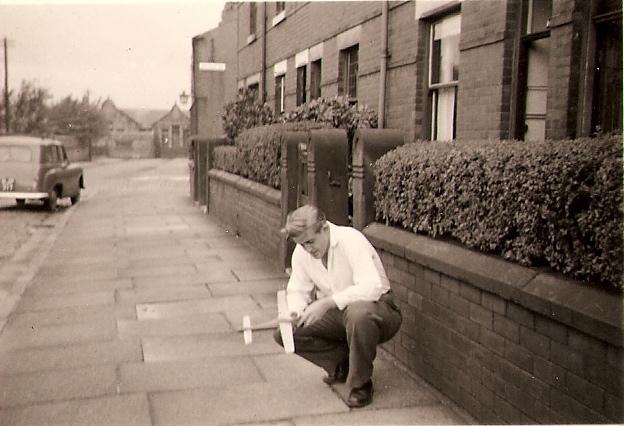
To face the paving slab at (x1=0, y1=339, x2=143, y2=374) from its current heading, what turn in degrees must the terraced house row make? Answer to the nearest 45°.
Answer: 0° — it already faces it

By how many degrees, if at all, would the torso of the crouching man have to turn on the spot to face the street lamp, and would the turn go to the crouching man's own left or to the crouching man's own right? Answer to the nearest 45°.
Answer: approximately 135° to the crouching man's own right

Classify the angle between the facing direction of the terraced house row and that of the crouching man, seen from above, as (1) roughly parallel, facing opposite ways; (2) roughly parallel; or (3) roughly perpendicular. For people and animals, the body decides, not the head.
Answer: roughly parallel

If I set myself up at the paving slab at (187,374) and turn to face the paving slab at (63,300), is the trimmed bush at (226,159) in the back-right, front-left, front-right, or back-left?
front-right

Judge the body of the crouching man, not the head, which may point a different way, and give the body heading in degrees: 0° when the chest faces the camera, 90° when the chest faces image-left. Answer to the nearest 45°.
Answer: approximately 45°

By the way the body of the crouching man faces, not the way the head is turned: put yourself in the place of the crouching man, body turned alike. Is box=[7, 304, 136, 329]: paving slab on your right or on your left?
on your right

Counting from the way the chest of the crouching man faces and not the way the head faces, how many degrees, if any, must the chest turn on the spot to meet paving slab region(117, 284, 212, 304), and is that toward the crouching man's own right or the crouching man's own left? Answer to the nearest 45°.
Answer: approximately 90° to the crouching man's own right

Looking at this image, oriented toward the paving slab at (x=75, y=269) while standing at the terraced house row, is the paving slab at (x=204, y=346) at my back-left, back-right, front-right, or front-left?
front-left

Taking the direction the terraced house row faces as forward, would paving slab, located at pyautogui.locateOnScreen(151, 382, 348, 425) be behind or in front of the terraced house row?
in front

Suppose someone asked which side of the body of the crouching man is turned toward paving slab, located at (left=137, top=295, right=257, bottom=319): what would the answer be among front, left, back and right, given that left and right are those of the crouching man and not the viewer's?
right

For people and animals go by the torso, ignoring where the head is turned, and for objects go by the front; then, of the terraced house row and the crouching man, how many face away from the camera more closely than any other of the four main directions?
0

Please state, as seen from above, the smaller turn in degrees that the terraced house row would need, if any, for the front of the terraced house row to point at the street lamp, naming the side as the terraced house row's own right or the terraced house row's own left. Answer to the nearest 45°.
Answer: approximately 90° to the terraced house row's own right

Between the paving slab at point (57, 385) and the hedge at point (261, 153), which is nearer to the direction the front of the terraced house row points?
the paving slab

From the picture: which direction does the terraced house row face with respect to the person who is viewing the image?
facing the viewer and to the left of the viewer

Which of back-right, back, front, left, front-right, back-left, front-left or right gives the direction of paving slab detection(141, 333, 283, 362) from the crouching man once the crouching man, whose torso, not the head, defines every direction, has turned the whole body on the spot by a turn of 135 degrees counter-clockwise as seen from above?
back-left
